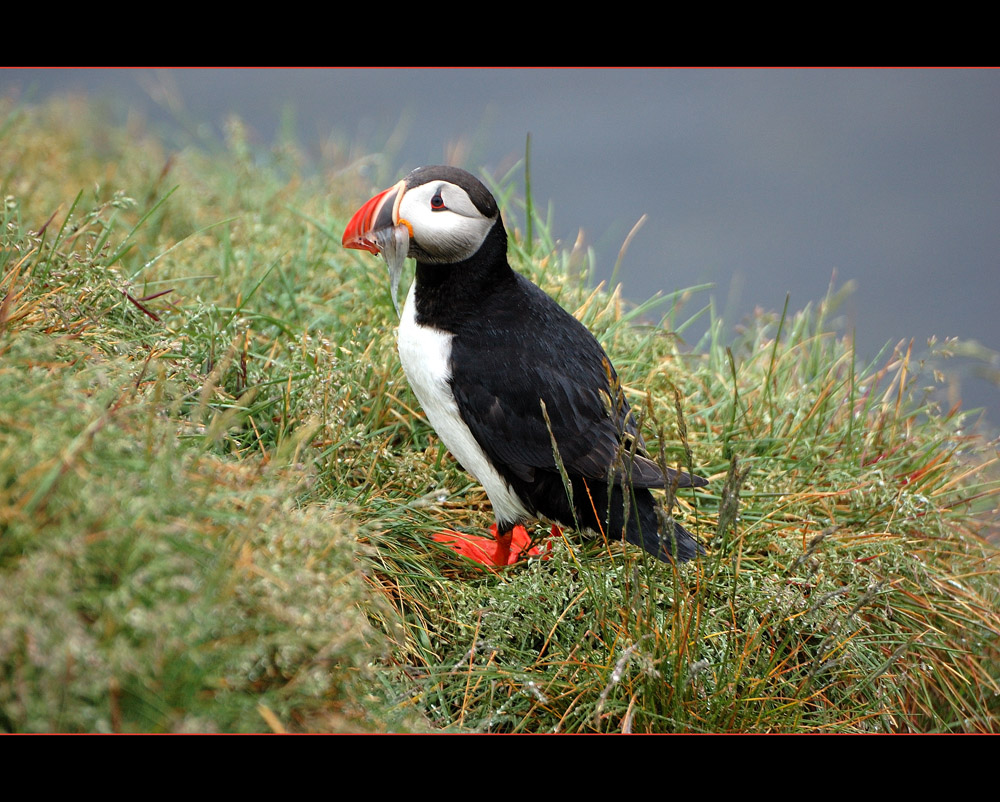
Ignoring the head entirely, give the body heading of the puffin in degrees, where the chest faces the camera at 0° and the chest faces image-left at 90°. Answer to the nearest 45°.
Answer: approximately 90°
